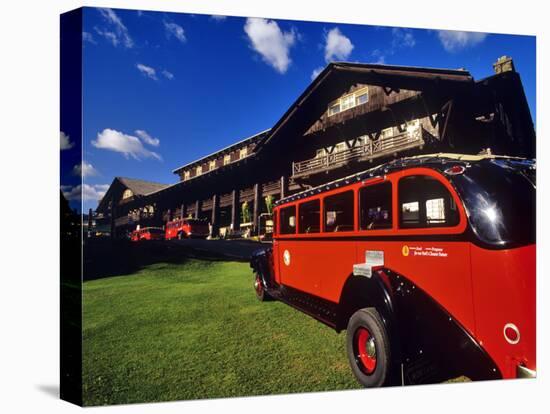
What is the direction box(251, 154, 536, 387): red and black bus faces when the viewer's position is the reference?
facing away from the viewer and to the left of the viewer

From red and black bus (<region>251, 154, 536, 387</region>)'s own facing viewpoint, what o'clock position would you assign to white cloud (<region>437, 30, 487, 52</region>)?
The white cloud is roughly at 2 o'clock from the red and black bus.

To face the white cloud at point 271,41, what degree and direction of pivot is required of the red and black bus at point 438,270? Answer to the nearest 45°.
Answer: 0° — it already faces it
